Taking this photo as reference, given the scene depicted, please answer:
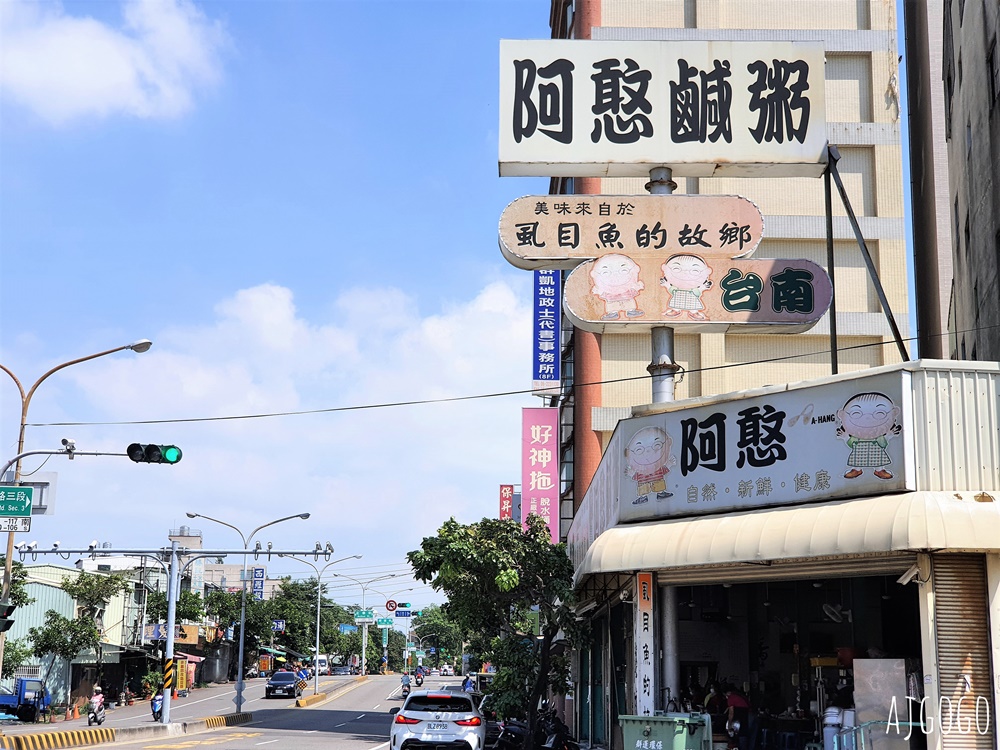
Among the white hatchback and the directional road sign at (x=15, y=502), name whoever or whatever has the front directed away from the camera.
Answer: the white hatchback

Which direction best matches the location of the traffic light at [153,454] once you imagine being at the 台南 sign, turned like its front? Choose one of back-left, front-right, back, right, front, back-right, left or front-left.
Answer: right

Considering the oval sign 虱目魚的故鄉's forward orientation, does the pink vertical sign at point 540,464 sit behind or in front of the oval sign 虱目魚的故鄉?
behind

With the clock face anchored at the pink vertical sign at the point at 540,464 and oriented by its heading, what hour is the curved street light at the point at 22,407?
The curved street light is roughly at 1 o'clock from the pink vertical sign.

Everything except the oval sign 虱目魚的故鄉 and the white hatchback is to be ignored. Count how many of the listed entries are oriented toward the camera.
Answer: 1

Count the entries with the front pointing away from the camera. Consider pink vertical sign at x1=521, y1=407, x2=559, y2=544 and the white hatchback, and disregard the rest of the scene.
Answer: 1

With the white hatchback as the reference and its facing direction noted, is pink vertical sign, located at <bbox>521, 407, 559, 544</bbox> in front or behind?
in front

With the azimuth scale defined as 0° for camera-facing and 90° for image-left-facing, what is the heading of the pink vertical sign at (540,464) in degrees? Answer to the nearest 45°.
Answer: approximately 0°
